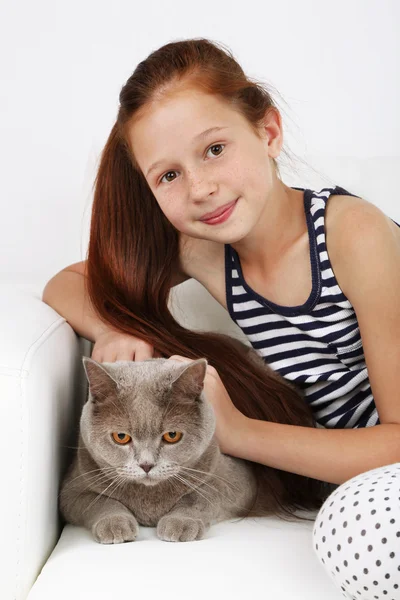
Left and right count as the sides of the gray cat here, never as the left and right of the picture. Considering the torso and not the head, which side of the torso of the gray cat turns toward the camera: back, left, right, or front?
front

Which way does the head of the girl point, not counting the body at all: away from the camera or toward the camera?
toward the camera
